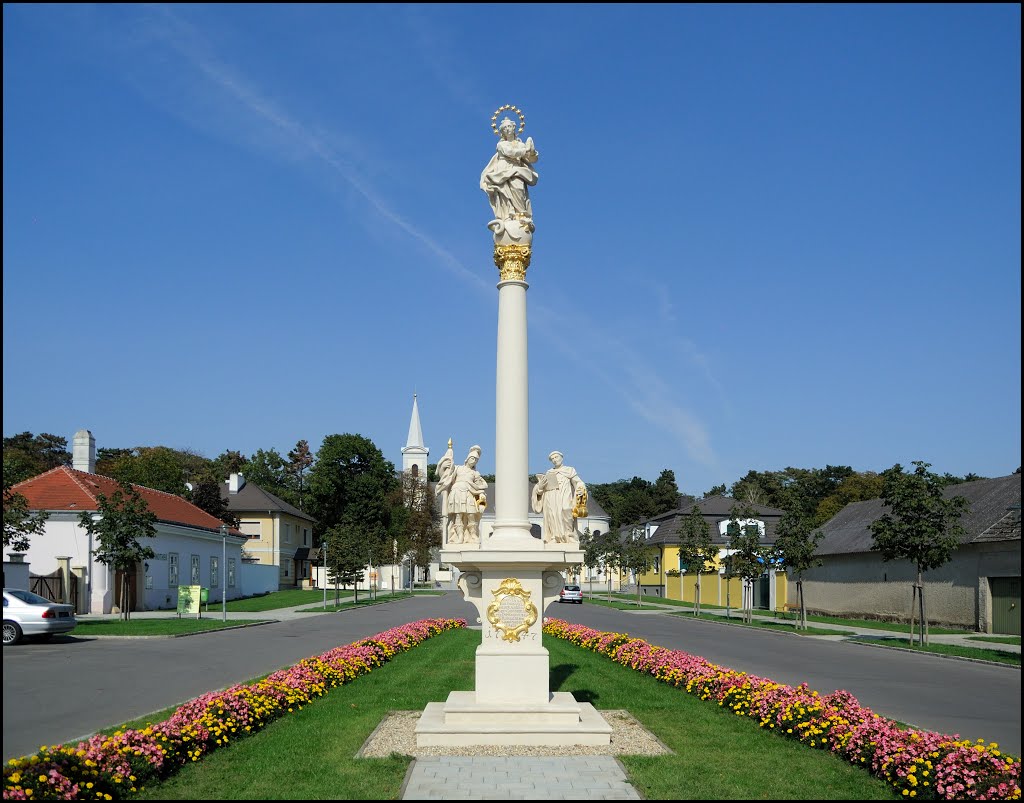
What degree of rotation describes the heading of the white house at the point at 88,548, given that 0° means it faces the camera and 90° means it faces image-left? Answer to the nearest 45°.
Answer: approximately 315°

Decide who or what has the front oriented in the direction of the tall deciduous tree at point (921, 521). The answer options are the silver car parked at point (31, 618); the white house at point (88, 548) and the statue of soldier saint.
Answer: the white house

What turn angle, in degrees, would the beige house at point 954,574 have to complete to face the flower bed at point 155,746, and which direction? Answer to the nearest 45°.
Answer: approximately 45° to its left

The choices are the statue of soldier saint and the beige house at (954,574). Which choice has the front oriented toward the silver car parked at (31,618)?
the beige house

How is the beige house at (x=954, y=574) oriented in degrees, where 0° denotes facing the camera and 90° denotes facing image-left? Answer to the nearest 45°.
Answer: approximately 45°

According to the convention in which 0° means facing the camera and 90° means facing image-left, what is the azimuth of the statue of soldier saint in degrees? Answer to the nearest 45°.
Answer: approximately 0°

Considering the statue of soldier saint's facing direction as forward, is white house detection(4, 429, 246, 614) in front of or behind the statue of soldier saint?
behind

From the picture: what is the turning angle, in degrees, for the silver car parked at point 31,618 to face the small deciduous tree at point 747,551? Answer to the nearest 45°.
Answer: approximately 135° to its right

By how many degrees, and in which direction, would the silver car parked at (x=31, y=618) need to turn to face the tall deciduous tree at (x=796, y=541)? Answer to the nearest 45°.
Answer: approximately 135° to its right

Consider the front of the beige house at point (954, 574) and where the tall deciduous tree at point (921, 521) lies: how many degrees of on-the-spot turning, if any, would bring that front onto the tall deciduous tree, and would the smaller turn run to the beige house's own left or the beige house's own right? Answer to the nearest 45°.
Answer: approximately 45° to the beige house's own left
